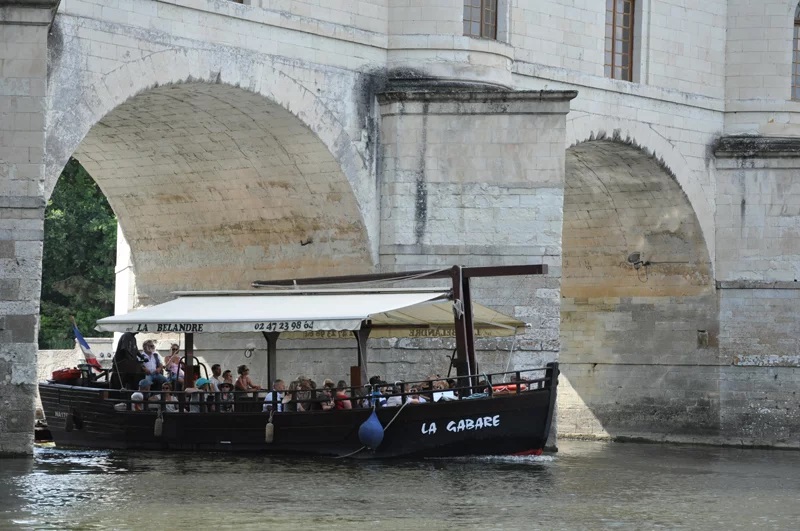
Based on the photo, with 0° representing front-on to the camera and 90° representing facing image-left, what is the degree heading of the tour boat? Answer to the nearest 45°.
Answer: approximately 315°
